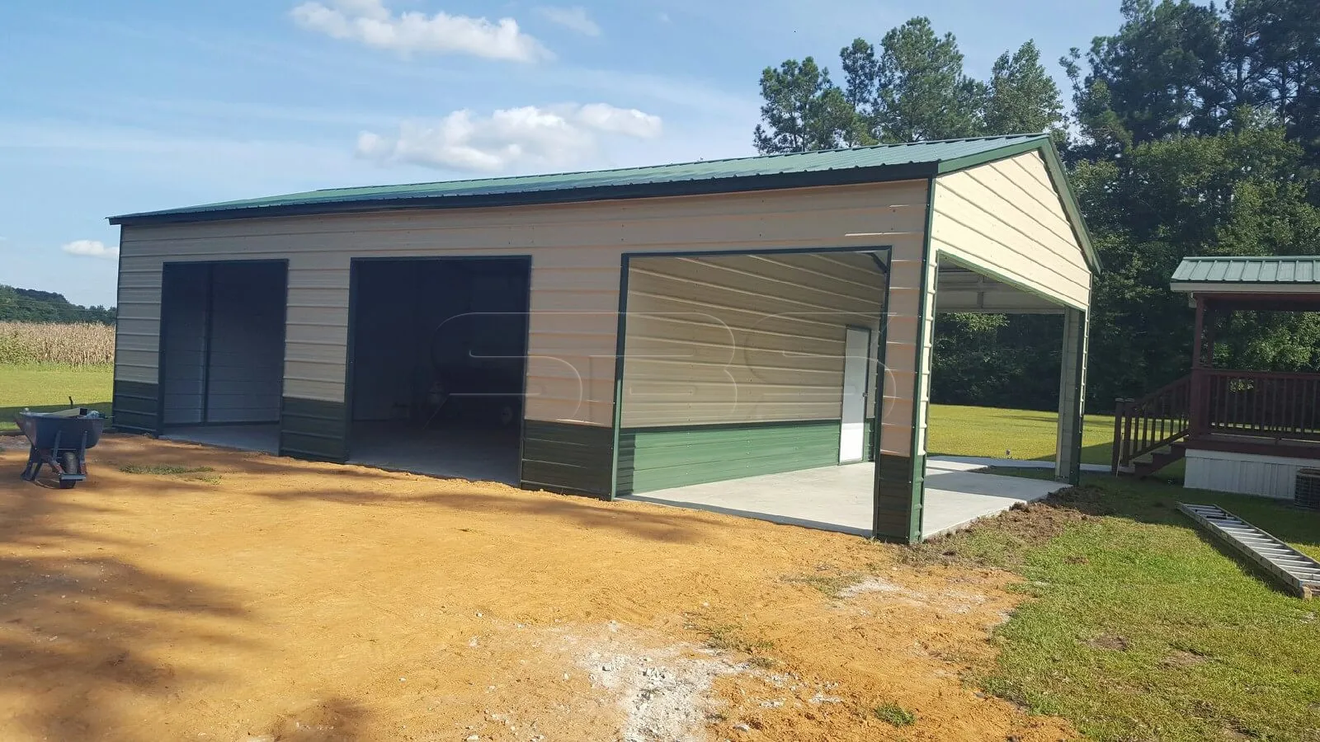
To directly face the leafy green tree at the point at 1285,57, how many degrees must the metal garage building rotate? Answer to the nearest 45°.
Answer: approximately 180°

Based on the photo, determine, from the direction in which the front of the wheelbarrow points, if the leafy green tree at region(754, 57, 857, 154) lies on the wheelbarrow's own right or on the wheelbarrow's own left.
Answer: on the wheelbarrow's own left

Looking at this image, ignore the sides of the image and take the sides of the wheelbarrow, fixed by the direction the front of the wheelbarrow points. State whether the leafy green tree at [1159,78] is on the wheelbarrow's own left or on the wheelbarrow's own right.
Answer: on the wheelbarrow's own left

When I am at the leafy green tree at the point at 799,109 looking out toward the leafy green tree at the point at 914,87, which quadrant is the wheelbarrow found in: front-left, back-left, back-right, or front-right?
back-right

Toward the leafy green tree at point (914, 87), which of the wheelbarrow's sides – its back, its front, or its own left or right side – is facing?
left

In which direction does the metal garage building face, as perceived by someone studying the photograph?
facing the viewer and to the left of the viewer

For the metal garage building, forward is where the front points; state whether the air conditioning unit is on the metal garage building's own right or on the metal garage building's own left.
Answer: on the metal garage building's own left

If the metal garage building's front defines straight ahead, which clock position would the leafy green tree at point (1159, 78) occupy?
The leafy green tree is roughly at 6 o'clock from the metal garage building.

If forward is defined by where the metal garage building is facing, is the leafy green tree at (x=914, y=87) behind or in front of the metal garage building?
behind
